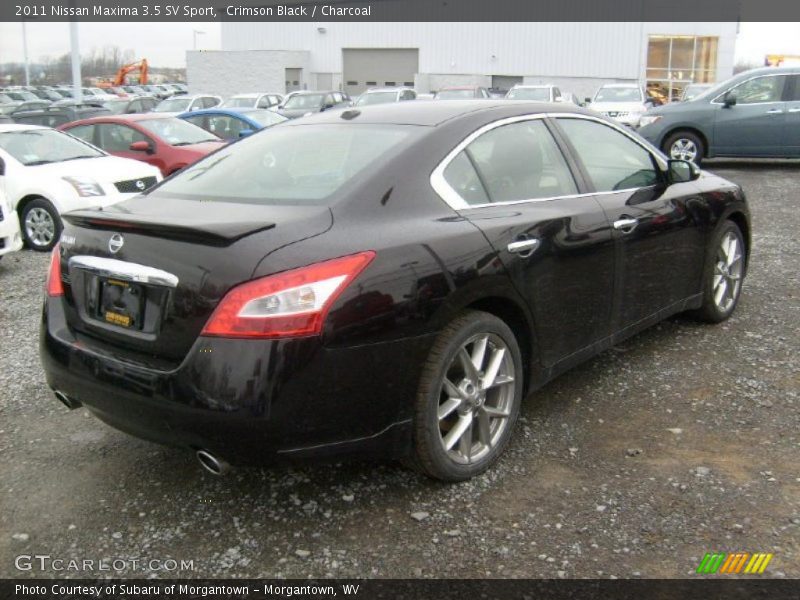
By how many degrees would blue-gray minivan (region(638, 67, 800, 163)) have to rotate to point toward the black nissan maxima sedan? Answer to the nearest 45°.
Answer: approximately 90° to its left

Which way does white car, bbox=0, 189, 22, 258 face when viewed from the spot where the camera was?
facing the viewer and to the right of the viewer

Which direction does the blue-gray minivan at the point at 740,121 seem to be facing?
to the viewer's left

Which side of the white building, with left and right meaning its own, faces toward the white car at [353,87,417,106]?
front

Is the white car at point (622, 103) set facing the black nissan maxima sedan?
yes

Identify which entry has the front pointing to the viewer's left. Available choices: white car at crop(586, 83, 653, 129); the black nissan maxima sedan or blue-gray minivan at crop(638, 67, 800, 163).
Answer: the blue-gray minivan

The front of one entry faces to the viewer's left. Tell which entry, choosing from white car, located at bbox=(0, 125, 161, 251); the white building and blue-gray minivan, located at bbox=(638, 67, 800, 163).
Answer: the blue-gray minivan

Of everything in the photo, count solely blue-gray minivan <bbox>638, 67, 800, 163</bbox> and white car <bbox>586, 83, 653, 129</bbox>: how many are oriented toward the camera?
1

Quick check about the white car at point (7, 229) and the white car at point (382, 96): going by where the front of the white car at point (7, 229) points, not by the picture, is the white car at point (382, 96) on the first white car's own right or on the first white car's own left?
on the first white car's own left

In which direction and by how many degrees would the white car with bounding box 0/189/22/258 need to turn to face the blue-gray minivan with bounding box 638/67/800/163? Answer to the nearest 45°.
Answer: approximately 45° to its left
